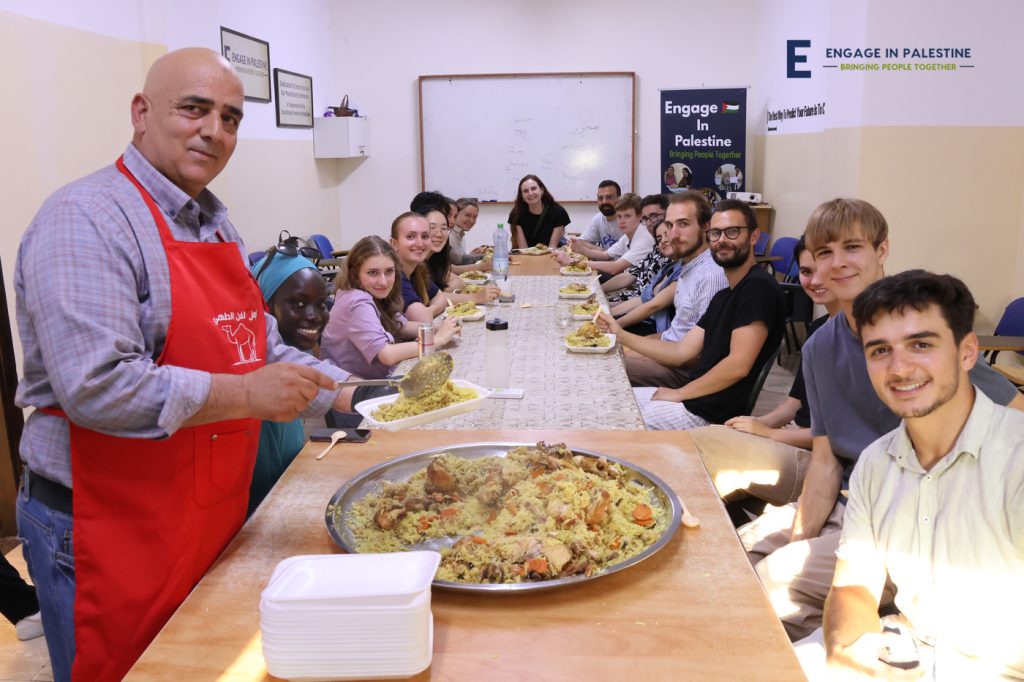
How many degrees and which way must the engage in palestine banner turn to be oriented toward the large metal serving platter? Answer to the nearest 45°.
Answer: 0° — it already faces it

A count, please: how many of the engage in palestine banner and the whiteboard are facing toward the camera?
2

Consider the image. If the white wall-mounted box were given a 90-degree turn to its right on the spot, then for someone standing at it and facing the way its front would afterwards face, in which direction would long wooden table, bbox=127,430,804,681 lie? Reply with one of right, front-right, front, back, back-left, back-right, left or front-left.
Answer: front-left

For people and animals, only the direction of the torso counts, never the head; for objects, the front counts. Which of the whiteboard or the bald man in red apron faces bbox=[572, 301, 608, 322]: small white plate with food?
the whiteboard

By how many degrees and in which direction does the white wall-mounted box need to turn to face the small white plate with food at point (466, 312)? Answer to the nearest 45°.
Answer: approximately 45° to its right

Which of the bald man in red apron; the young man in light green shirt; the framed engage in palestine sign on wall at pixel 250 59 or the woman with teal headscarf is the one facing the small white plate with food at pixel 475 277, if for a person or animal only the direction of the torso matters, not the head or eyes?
the framed engage in palestine sign on wall

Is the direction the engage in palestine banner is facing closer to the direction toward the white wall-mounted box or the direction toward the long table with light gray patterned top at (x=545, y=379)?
the long table with light gray patterned top

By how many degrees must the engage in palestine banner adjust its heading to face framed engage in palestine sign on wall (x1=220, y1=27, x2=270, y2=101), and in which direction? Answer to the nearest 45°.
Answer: approximately 45° to its right

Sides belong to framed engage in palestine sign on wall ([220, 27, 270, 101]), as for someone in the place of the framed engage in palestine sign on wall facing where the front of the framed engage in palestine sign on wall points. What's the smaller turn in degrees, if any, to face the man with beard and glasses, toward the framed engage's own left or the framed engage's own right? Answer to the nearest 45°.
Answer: approximately 45° to the framed engage's own left

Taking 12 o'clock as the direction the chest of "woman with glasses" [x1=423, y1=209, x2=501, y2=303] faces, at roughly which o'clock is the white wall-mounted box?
The white wall-mounted box is roughly at 7 o'clock from the woman with glasses.

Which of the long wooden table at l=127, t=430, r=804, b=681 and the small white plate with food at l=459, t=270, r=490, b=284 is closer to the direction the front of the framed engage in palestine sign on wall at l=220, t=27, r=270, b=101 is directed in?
the small white plate with food
